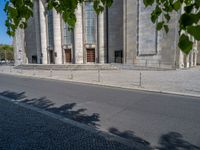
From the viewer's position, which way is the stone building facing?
facing the viewer and to the left of the viewer
